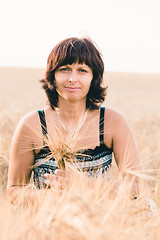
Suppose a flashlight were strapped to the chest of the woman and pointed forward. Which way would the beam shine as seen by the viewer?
toward the camera
